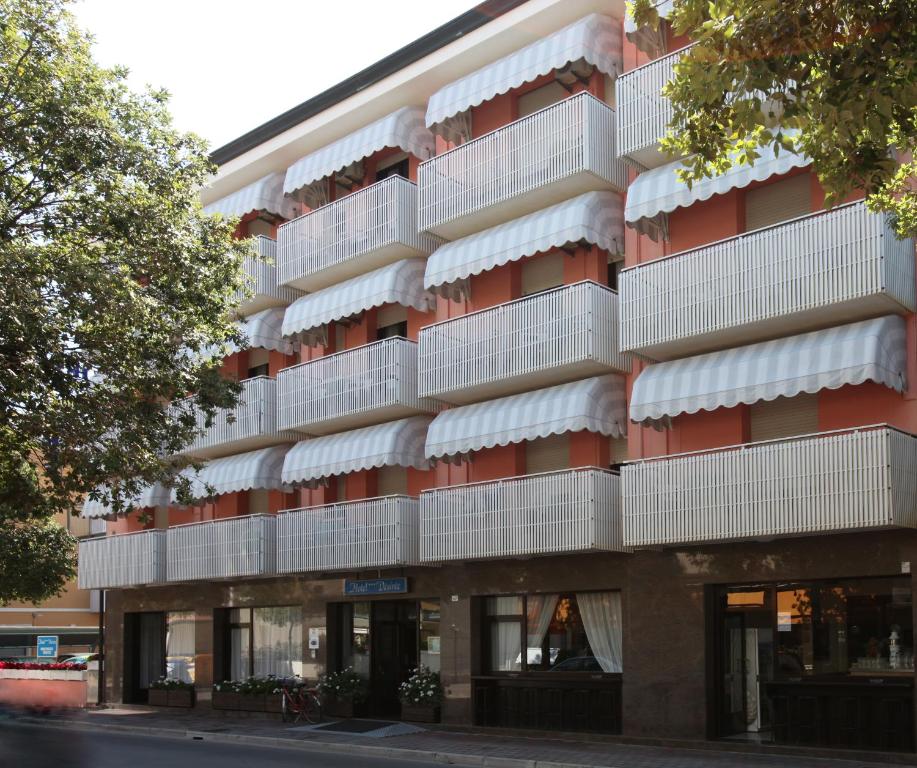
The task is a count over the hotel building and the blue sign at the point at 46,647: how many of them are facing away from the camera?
0

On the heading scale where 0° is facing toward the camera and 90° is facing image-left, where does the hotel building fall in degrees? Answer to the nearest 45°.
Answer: approximately 45°

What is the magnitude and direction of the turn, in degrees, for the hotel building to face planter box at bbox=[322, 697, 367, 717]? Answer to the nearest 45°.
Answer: approximately 90° to its right

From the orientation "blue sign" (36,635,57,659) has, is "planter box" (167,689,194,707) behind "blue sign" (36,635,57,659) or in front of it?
in front

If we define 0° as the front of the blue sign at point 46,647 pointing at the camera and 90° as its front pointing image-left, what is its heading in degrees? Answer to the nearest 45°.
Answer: approximately 0°

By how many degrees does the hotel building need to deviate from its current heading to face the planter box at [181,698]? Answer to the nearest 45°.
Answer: approximately 90° to its right
